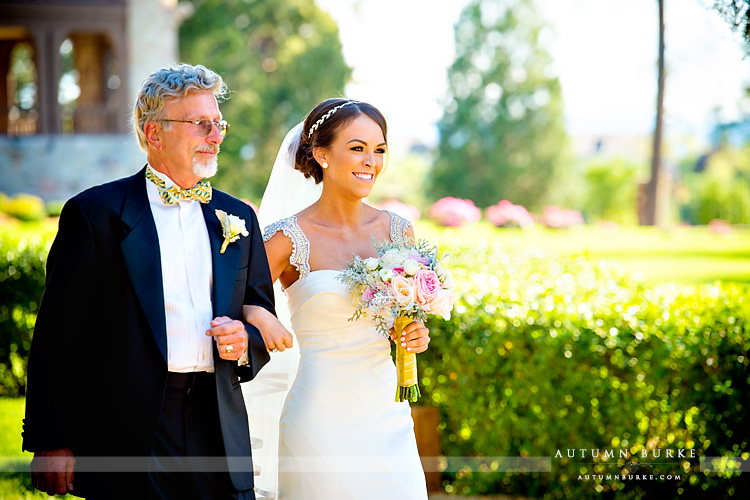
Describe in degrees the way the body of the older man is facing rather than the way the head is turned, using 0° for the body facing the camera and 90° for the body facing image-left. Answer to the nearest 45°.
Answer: approximately 315°

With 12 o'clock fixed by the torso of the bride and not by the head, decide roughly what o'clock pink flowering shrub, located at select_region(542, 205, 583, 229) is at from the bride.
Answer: The pink flowering shrub is roughly at 8 o'clock from the bride.

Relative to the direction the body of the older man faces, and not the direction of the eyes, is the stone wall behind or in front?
behind

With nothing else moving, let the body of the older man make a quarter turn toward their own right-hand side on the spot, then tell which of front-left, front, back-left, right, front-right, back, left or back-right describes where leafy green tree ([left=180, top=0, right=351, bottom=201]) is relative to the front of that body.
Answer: back-right

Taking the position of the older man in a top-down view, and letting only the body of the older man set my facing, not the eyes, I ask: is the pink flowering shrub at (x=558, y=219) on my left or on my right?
on my left

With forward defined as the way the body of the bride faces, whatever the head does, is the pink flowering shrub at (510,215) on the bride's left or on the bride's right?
on the bride's left

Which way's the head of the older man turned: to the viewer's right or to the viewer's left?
to the viewer's right

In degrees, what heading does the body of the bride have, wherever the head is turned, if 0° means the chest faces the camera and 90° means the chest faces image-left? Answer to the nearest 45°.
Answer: approximately 315°
